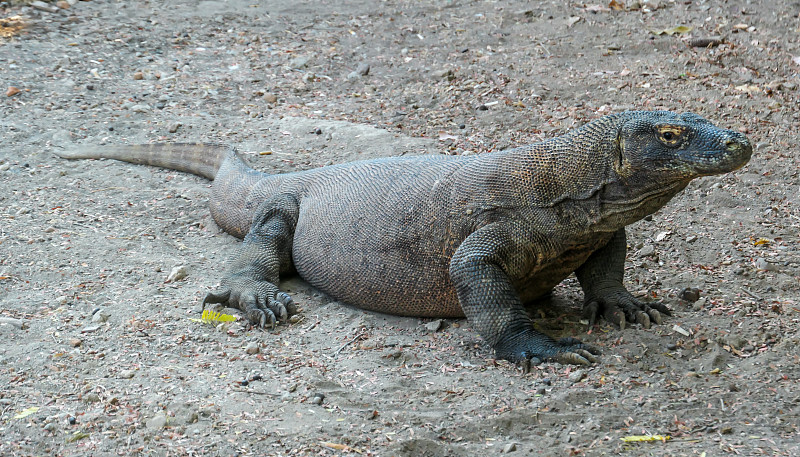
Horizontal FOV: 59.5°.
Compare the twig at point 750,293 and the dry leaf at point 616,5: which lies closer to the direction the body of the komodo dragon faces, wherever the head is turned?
the twig

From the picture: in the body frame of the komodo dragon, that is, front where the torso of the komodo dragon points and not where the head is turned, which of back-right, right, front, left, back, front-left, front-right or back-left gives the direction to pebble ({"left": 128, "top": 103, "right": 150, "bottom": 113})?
back

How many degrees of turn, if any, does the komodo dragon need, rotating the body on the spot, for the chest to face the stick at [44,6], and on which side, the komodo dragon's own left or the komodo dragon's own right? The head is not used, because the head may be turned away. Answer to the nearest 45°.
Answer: approximately 180°

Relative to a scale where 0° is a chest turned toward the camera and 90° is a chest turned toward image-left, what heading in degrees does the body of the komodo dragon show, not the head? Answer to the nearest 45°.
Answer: approximately 315°

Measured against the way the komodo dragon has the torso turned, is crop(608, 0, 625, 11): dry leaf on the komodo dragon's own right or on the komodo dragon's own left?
on the komodo dragon's own left

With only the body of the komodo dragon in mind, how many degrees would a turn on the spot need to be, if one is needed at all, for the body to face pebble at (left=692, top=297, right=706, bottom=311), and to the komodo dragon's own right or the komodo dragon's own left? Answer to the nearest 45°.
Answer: approximately 45° to the komodo dragon's own left

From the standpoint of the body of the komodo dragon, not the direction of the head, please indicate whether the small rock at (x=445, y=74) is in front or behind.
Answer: behind

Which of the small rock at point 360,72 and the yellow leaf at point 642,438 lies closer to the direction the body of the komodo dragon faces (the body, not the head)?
the yellow leaf

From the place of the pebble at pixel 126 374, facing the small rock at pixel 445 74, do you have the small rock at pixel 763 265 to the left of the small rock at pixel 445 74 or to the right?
right

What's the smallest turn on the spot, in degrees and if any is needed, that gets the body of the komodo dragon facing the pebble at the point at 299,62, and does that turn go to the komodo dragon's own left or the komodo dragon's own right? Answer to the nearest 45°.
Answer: approximately 135° to the komodo dragon's own left

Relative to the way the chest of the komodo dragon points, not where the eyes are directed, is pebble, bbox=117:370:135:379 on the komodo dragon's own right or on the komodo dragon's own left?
on the komodo dragon's own right

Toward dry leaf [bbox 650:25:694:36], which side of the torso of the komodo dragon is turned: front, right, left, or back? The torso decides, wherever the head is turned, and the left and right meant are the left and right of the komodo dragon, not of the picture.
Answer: left

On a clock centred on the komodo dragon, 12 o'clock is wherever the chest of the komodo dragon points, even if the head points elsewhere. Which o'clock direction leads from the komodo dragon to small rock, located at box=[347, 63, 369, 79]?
The small rock is roughly at 7 o'clock from the komodo dragon.

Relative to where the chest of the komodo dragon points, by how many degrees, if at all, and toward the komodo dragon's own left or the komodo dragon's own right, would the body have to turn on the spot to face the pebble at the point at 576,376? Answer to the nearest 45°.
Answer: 0° — it already faces it
